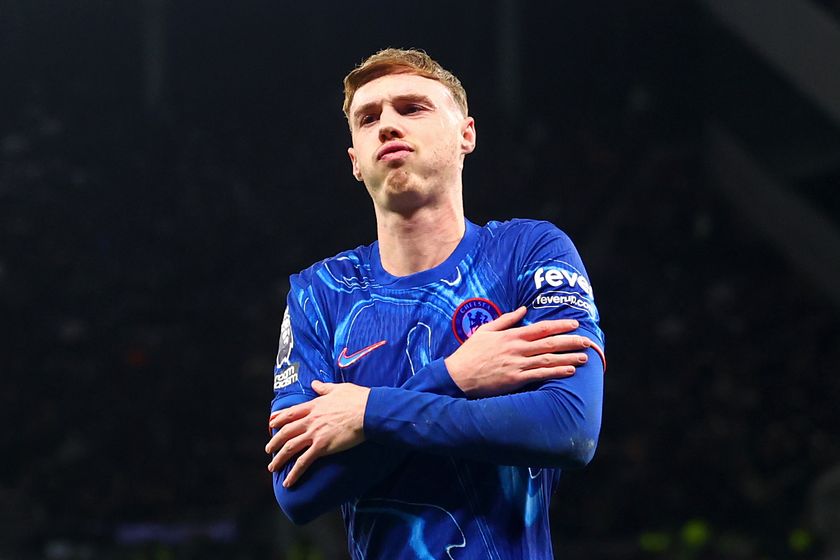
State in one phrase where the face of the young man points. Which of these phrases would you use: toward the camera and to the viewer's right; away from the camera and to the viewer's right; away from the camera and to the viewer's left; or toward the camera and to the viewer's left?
toward the camera and to the viewer's left

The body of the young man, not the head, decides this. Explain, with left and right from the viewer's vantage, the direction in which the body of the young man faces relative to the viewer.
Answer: facing the viewer
